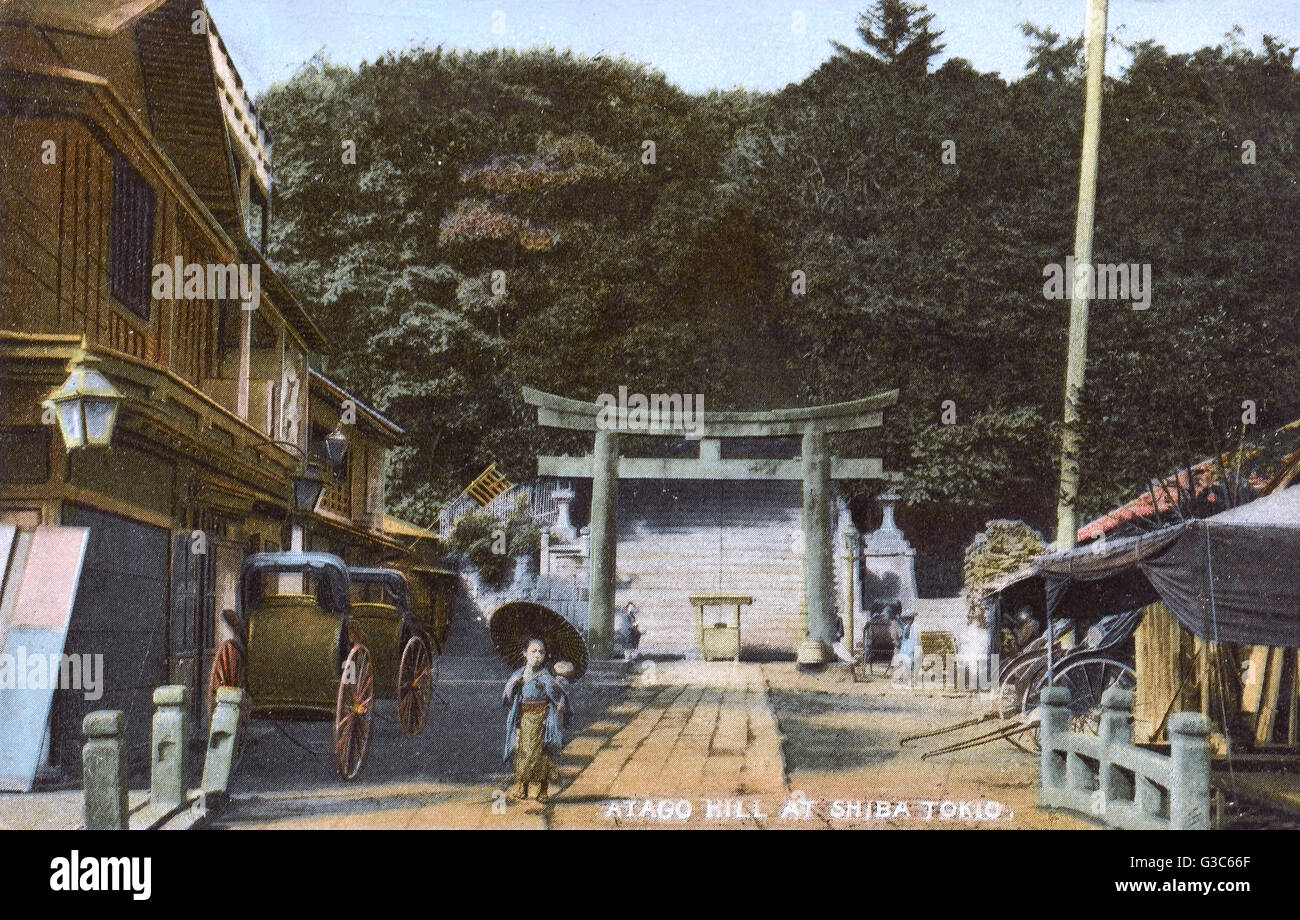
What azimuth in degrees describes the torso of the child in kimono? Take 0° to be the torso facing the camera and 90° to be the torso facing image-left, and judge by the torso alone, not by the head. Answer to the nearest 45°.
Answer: approximately 0°

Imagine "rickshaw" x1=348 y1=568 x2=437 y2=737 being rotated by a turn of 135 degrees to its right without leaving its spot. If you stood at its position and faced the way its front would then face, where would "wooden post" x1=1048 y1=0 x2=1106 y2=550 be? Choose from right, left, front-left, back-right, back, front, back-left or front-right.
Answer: front-left

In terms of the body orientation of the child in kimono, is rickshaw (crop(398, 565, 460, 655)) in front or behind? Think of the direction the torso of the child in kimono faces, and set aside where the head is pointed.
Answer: behind

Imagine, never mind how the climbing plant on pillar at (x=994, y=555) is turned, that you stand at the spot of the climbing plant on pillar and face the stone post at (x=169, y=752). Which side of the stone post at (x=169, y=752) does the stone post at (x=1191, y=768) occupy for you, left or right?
left

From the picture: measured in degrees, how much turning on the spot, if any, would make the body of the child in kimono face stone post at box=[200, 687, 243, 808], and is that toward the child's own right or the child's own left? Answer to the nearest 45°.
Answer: approximately 90° to the child's own right

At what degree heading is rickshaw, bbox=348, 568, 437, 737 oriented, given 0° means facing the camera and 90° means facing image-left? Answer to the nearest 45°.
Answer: approximately 180°

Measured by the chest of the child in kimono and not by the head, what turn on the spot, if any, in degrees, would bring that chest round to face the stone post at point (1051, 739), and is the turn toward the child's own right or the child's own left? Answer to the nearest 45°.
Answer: approximately 90° to the child's own left

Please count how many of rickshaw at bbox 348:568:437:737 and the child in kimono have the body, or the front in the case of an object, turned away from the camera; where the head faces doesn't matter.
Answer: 1

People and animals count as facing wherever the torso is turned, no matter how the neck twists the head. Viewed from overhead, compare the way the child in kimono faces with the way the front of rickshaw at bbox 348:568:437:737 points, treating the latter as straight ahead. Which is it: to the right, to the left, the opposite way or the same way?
the opposite way
